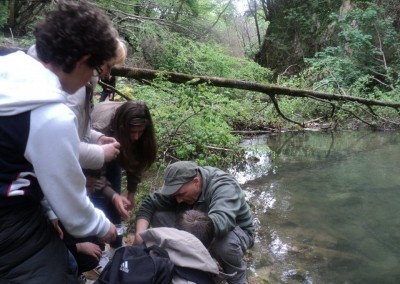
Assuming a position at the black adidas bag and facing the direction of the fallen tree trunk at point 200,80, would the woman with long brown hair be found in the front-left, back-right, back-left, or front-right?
front-left

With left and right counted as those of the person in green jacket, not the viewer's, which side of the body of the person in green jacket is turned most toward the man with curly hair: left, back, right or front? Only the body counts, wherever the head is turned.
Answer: front

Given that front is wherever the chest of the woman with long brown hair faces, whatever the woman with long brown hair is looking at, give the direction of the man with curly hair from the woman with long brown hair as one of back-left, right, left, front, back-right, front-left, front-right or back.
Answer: front-right

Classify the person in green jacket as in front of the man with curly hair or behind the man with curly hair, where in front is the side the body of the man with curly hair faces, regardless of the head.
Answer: in front

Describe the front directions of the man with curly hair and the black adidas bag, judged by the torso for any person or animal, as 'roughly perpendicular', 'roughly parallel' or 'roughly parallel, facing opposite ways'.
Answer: roughly parallel, facing opposite ways

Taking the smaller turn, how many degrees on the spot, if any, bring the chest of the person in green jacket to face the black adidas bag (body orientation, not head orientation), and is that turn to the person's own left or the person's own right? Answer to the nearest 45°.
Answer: approximately 45° to the person's own left

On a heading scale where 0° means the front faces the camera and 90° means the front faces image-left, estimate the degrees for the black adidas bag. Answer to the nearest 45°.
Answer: approximately 45°

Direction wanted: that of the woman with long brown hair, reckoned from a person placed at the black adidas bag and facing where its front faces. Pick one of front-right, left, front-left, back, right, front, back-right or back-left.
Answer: back-right

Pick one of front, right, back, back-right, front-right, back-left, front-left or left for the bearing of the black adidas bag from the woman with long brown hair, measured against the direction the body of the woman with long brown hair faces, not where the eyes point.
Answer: front-right

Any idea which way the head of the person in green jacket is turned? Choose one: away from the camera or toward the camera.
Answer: toward the camera

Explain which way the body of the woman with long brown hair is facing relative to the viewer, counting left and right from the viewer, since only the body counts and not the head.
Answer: facing the viewer and to the right of the viewer

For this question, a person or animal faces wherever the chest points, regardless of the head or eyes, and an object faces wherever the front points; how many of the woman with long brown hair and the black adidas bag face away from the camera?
0

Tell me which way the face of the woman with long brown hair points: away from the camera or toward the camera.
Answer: toward the camera

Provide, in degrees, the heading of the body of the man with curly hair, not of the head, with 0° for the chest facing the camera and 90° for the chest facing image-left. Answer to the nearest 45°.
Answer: approximately 225°

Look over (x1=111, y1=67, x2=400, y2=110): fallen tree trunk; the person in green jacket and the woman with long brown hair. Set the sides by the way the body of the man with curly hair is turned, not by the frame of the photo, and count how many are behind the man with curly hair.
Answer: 0

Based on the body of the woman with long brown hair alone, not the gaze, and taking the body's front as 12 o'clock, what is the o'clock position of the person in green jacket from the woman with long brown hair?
The person in green jacket is roughly at 11 o'clock from the woman with long brown hair.

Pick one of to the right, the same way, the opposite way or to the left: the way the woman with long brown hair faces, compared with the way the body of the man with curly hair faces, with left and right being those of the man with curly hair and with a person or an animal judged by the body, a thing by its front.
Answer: to the right

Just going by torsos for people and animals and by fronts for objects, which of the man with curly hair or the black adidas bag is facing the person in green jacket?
the man with curly hair

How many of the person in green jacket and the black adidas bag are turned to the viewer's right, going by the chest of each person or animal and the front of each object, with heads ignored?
0
